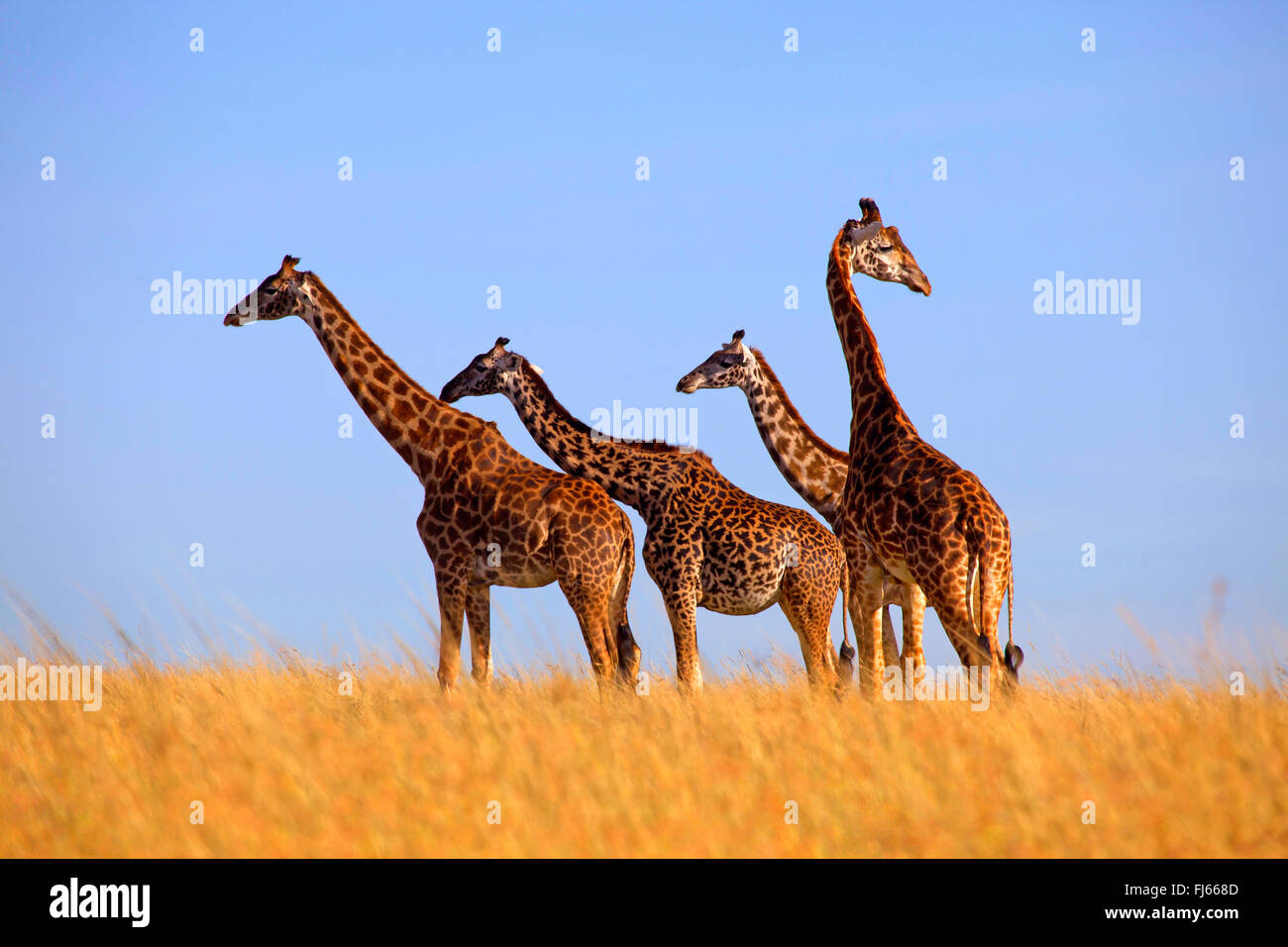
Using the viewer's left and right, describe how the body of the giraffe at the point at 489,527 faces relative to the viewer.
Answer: facing to the left of the viewer

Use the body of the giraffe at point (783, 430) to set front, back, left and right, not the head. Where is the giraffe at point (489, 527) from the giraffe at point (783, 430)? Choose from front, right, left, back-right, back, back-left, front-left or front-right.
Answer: front-left

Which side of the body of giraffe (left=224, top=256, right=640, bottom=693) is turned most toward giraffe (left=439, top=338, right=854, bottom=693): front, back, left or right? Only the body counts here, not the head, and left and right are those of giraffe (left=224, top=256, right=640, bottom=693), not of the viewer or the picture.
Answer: back

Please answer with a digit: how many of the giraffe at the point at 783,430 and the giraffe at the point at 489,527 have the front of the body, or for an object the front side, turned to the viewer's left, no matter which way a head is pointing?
2

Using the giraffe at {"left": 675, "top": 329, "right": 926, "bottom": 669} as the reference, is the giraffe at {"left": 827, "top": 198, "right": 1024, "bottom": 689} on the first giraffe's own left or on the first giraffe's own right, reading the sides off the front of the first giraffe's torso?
on the first giraffe's own left

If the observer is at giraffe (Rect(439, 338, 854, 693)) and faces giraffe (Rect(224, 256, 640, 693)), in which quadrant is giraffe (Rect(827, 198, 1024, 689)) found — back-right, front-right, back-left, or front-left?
back-left

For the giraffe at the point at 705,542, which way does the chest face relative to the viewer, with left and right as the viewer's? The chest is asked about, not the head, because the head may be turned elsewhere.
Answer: facing to the left of the viewer

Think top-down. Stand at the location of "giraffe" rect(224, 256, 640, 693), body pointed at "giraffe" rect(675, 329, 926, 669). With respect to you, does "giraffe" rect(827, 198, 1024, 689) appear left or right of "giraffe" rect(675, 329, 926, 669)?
right

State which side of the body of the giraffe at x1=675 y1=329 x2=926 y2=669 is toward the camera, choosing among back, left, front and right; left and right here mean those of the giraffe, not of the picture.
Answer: left

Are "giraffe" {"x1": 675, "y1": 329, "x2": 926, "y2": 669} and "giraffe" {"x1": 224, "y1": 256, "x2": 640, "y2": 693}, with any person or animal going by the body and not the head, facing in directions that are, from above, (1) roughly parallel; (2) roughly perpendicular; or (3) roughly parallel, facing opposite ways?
roughly parallel

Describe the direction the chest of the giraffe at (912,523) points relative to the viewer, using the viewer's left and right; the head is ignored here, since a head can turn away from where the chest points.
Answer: facing away from the viewer and to the left of the viewer
